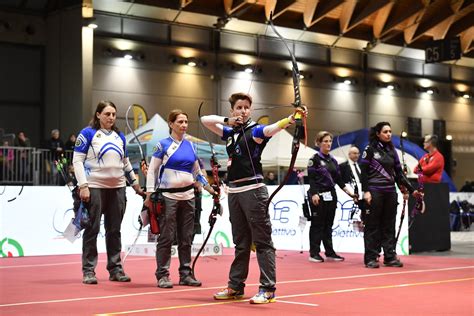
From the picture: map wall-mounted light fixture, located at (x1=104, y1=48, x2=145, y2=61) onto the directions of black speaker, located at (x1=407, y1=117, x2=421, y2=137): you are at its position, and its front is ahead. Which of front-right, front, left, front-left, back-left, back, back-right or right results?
front-right

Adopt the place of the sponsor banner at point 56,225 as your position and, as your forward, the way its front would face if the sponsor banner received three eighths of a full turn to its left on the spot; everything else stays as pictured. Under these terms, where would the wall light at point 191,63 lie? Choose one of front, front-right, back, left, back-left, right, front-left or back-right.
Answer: front-left

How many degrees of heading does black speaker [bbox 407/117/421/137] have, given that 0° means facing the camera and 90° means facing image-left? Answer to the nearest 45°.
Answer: approximately 0°

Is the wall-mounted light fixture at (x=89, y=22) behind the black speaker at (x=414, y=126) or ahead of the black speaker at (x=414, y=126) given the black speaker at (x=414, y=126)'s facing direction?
ahead

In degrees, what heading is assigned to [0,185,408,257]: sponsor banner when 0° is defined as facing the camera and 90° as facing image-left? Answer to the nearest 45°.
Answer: approximately 0°

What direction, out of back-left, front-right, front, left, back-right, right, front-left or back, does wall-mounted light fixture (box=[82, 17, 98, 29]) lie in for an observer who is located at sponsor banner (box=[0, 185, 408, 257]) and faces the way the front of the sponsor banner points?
back

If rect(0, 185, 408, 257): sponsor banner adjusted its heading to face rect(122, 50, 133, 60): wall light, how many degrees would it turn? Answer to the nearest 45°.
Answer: approximately 180°

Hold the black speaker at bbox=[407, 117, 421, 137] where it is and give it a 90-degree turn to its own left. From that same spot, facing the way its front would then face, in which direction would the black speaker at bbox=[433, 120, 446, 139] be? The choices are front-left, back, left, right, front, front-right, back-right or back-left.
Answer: front-left

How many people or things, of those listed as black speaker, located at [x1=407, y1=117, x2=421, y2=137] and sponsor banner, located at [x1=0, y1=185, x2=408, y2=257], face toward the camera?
2

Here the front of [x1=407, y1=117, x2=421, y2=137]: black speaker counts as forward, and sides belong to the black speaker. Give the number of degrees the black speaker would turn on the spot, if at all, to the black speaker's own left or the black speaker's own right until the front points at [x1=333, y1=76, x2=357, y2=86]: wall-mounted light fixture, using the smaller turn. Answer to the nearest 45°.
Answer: approximately 45° to the black speaker's own right

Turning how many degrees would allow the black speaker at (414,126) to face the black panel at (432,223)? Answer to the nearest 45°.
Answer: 0° — it already faces it

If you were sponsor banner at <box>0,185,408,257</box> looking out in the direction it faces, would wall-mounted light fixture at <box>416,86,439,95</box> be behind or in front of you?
behind
